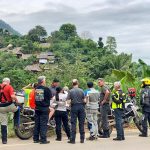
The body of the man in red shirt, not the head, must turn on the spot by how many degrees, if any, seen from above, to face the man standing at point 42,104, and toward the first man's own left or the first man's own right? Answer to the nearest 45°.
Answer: approximately 45° to the first man's own right

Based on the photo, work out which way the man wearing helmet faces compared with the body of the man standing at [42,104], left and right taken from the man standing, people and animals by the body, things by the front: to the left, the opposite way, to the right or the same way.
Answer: to the left

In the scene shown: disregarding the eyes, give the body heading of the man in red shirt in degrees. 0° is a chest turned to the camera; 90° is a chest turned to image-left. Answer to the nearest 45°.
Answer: approximately 225°

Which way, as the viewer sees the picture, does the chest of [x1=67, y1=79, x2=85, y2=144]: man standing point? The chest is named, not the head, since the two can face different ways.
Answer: away from the camera
